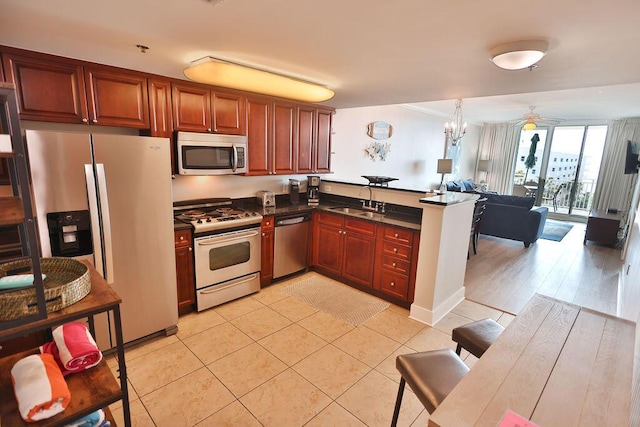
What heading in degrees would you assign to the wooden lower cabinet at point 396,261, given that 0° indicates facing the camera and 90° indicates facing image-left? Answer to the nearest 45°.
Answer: approximately 45°

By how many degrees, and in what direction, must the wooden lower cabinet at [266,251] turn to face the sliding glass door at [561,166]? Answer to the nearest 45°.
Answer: approximately 90° to its left

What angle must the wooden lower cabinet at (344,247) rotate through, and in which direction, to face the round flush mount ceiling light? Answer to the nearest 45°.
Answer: approximately 90° to its left

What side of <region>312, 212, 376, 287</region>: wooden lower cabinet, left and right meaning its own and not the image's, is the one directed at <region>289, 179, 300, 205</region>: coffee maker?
right

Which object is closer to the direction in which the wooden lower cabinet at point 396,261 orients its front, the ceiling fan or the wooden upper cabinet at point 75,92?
the wooden upper cabinet

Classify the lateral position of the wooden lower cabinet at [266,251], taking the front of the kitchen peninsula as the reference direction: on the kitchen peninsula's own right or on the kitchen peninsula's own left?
on the kitchen peninsula's own right

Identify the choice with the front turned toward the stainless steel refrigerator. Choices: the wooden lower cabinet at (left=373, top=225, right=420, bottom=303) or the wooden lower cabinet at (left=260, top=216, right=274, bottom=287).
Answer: the wooden lower cabinet at (left=373, top=225, right=420, bottom=303)

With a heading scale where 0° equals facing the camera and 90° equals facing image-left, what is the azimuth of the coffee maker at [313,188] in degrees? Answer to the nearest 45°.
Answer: approximately 0°
